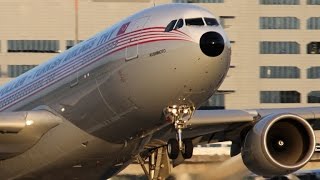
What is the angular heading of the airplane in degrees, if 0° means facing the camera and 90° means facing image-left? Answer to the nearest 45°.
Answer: approximately 315°
